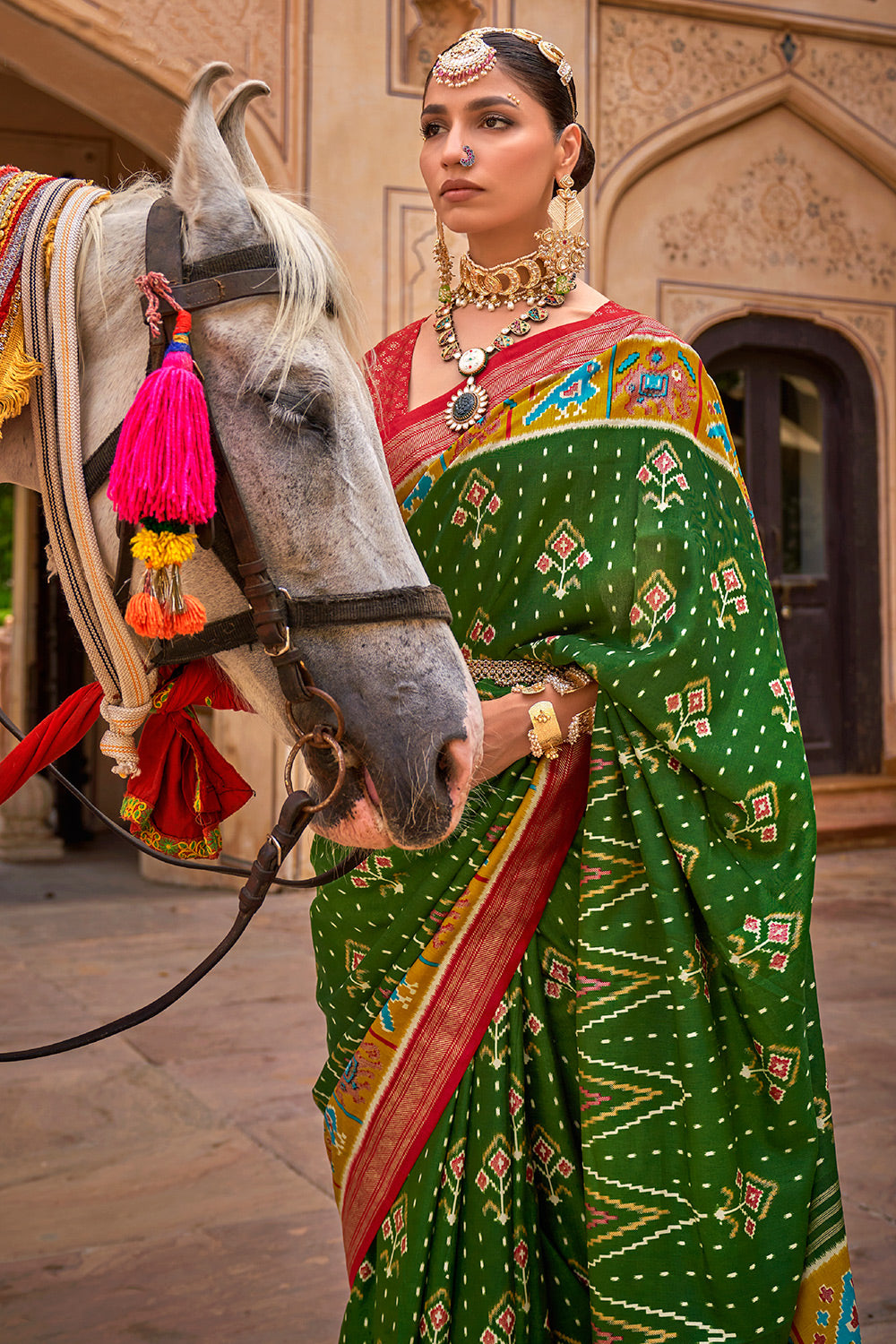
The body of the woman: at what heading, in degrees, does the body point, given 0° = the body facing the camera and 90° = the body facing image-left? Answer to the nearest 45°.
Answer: approximately 45°

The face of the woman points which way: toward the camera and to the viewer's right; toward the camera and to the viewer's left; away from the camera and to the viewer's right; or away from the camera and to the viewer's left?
toward the camera and to the viewer's left
